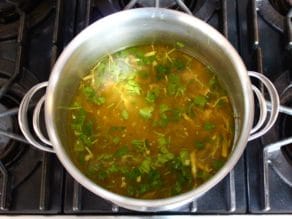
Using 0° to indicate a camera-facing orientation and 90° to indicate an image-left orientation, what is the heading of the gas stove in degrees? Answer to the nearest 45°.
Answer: approximately 0°
